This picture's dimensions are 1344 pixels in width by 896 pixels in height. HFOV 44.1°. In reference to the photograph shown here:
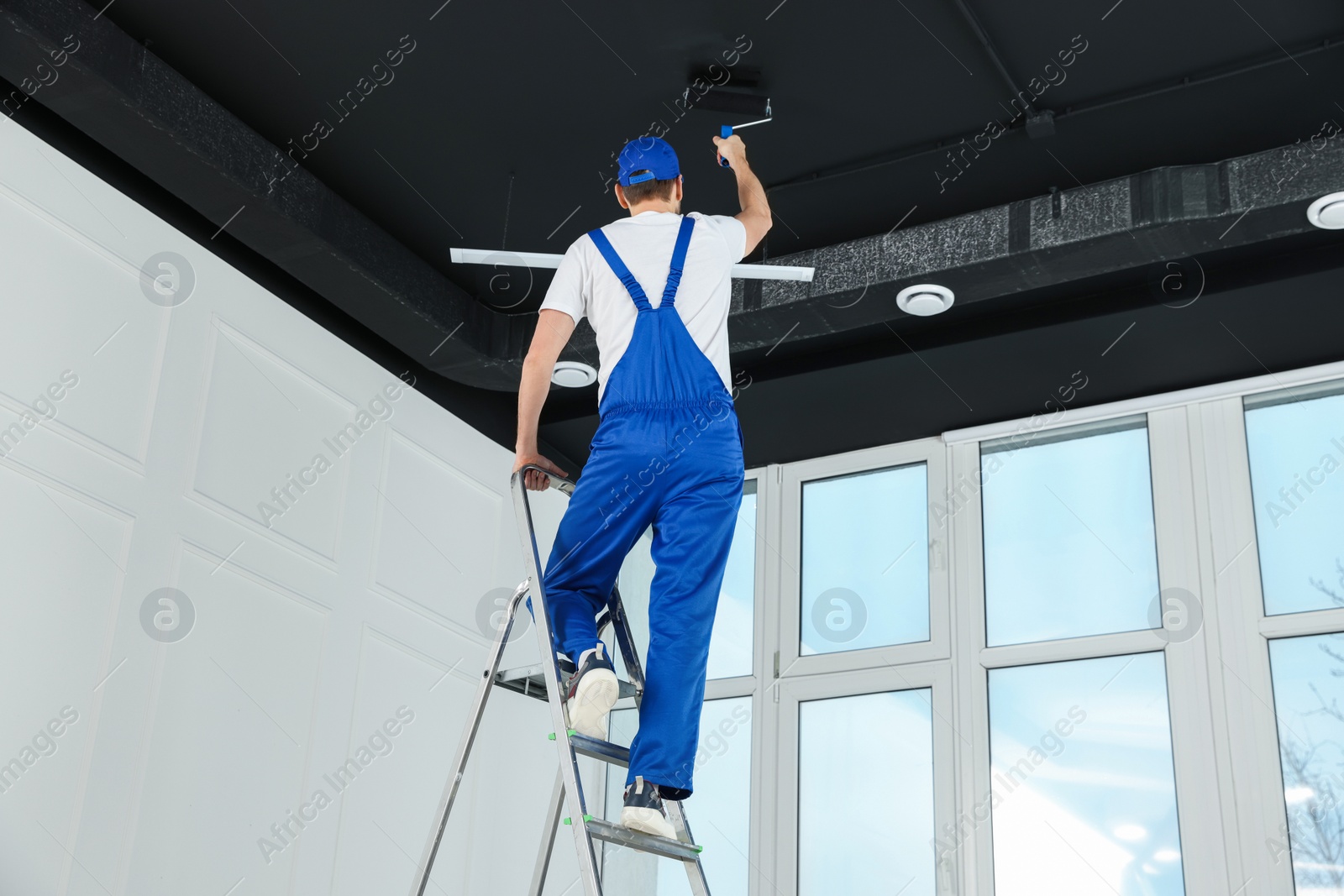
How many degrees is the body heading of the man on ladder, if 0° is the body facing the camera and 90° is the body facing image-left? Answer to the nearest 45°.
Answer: approximately 180°

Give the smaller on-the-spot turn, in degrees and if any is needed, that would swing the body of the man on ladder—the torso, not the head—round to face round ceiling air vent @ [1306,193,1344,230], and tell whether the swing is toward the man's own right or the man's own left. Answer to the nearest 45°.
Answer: approximately 45° to the man's own right

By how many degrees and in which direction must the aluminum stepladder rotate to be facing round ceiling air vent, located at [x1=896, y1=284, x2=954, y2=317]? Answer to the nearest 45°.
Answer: approximately 90° to its left

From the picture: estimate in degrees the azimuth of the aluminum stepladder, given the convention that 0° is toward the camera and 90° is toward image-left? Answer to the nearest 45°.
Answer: approximately 315°

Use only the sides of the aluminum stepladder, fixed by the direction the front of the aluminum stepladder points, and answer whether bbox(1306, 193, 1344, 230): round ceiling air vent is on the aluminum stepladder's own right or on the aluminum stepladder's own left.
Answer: on the aluminum stepladder's own left
